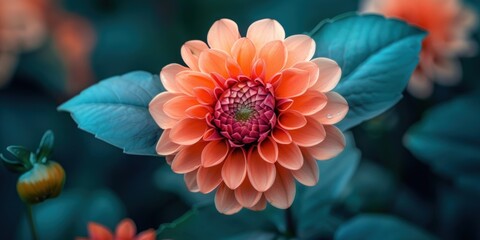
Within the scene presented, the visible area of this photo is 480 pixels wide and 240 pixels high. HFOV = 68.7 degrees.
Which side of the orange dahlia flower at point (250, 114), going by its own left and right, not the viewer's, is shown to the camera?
front

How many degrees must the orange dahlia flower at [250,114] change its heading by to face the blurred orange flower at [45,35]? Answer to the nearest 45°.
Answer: approximately 135° to its right
